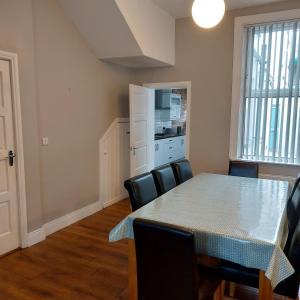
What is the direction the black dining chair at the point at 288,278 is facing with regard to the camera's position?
facing to the left of the viewer

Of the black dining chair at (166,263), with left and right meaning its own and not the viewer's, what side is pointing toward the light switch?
left

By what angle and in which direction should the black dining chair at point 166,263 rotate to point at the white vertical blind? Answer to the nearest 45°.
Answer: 0° — it already faces it

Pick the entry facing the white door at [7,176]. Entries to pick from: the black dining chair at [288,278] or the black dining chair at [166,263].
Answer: the black dining chair at [288,278]

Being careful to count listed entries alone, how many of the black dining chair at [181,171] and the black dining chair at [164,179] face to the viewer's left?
0

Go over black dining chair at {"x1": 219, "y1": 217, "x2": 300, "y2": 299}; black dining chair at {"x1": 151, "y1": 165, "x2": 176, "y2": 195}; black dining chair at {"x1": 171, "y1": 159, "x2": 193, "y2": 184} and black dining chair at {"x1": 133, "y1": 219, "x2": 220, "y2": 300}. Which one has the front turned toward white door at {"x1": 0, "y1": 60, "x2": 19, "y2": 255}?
black dining chair at {"x1": 219, "y1": 217, "x2": 300, "y2": 299}

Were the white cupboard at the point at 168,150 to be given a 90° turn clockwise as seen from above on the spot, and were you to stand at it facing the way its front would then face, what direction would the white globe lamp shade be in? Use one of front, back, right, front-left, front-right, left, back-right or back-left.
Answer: front-left

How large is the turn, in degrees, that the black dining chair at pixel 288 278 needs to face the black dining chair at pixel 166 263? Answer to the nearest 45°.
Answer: approximately 45° to its left

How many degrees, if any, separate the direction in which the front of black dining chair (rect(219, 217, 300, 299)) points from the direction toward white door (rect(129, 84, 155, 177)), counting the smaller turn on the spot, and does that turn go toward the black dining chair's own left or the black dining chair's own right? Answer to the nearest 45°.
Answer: approximately 45° to the black dining chair's own right

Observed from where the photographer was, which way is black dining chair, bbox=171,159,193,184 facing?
facing the viewer and to the right of the viewer

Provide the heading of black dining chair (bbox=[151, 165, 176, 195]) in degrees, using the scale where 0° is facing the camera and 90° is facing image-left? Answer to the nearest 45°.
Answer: approximately 315°

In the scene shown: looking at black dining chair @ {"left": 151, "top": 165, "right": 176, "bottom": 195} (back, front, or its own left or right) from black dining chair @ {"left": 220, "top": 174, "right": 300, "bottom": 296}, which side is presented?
front

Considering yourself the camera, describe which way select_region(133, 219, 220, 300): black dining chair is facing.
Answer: facing away from the viewer and to the right of the viewer

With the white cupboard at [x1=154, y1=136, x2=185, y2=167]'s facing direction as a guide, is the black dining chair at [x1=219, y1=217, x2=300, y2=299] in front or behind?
in front
